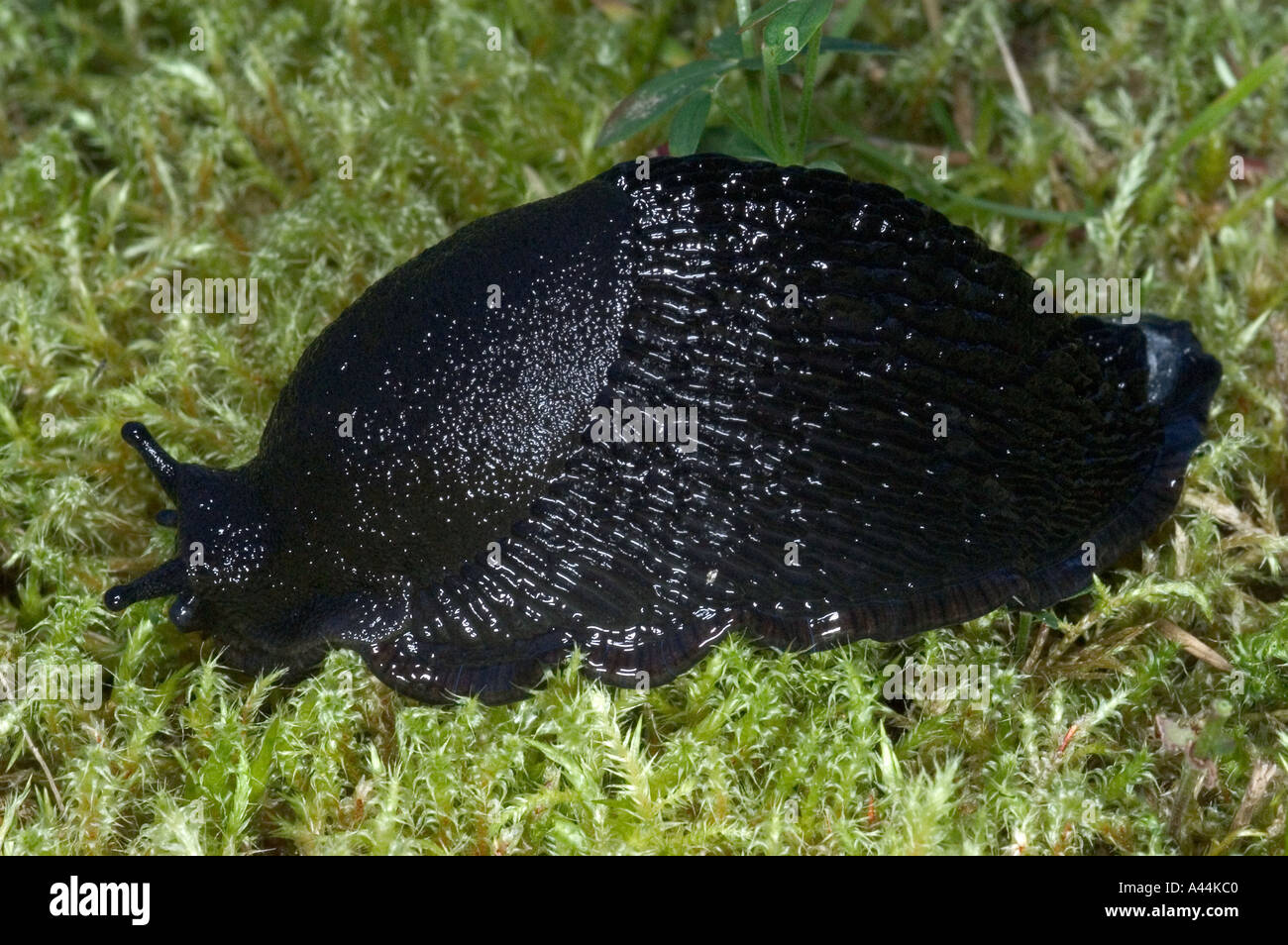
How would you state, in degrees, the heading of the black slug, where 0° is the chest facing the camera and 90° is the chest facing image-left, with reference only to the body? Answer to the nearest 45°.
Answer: approximately 90°

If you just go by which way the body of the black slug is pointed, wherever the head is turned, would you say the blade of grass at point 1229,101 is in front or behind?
behind
